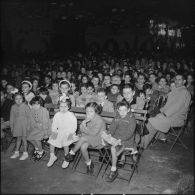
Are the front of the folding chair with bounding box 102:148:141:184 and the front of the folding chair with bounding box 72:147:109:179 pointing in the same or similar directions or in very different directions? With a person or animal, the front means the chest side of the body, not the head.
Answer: same or similar directions

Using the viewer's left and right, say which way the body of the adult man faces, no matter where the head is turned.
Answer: facing the viewer and to the left of the viewer

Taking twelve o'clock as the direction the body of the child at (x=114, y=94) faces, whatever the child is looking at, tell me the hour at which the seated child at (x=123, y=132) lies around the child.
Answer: The seated child is roughly at 12 o'clock from the child.

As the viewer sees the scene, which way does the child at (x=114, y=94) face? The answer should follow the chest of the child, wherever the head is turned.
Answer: toward the camera

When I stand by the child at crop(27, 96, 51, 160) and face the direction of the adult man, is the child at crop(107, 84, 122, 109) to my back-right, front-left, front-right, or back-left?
front-left

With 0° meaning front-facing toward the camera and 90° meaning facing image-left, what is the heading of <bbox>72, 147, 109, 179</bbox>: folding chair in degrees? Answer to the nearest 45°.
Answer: approximately 45°

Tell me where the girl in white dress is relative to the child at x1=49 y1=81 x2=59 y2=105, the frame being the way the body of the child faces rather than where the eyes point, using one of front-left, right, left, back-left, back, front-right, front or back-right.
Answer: front

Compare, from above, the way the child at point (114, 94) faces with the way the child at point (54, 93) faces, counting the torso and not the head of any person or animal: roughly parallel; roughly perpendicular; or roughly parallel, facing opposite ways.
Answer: roughly parallel

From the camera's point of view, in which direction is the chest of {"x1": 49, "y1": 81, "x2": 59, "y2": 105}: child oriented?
toward the camera

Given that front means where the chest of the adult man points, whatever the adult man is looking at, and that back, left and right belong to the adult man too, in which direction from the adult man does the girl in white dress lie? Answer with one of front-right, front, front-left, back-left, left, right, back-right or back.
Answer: front

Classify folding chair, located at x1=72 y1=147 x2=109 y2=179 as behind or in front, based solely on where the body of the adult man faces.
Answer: in front

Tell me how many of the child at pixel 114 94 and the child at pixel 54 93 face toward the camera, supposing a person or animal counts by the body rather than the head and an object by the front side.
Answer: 2

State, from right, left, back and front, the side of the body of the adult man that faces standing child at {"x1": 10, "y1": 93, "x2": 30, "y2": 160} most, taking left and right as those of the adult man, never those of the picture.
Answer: front

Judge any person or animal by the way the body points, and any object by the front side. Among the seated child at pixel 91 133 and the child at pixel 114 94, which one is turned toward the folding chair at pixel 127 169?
the child
